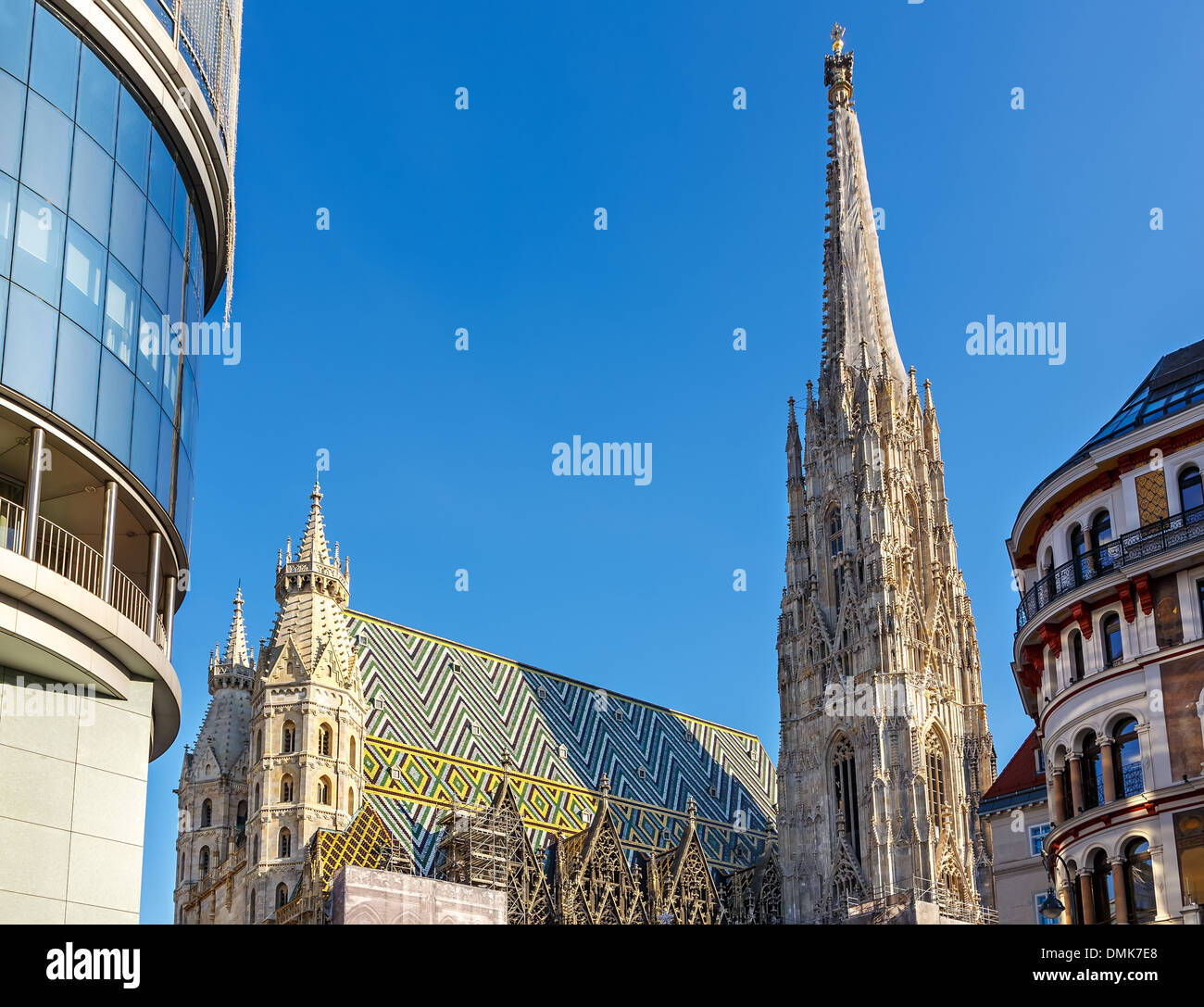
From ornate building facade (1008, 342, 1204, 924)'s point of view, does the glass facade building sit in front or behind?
in front

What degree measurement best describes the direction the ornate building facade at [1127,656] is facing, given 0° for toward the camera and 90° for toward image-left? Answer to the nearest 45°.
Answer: approximately 45°
